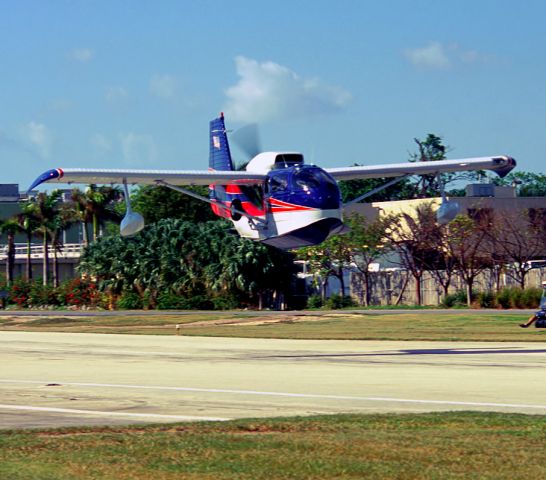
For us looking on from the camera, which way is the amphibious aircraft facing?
facing the viewer and to the right of the viewer
